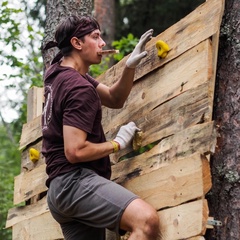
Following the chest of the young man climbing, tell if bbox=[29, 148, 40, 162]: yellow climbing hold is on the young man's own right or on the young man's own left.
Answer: on the young man's own left

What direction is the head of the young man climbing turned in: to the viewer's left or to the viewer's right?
to the viewer's right

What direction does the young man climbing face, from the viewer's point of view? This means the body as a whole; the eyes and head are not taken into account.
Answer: to the viewer's right

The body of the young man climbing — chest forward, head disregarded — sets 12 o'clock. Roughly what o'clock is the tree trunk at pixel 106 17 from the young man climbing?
The tree trunk is roughly at 9 o'clock from the young man climbing.

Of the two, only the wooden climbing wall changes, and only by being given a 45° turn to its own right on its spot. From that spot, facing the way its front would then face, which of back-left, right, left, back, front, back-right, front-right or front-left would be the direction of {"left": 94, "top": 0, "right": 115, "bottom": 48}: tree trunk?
right

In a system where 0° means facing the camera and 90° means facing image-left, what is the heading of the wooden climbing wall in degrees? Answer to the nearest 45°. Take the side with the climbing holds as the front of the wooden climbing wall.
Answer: approximately 45°
